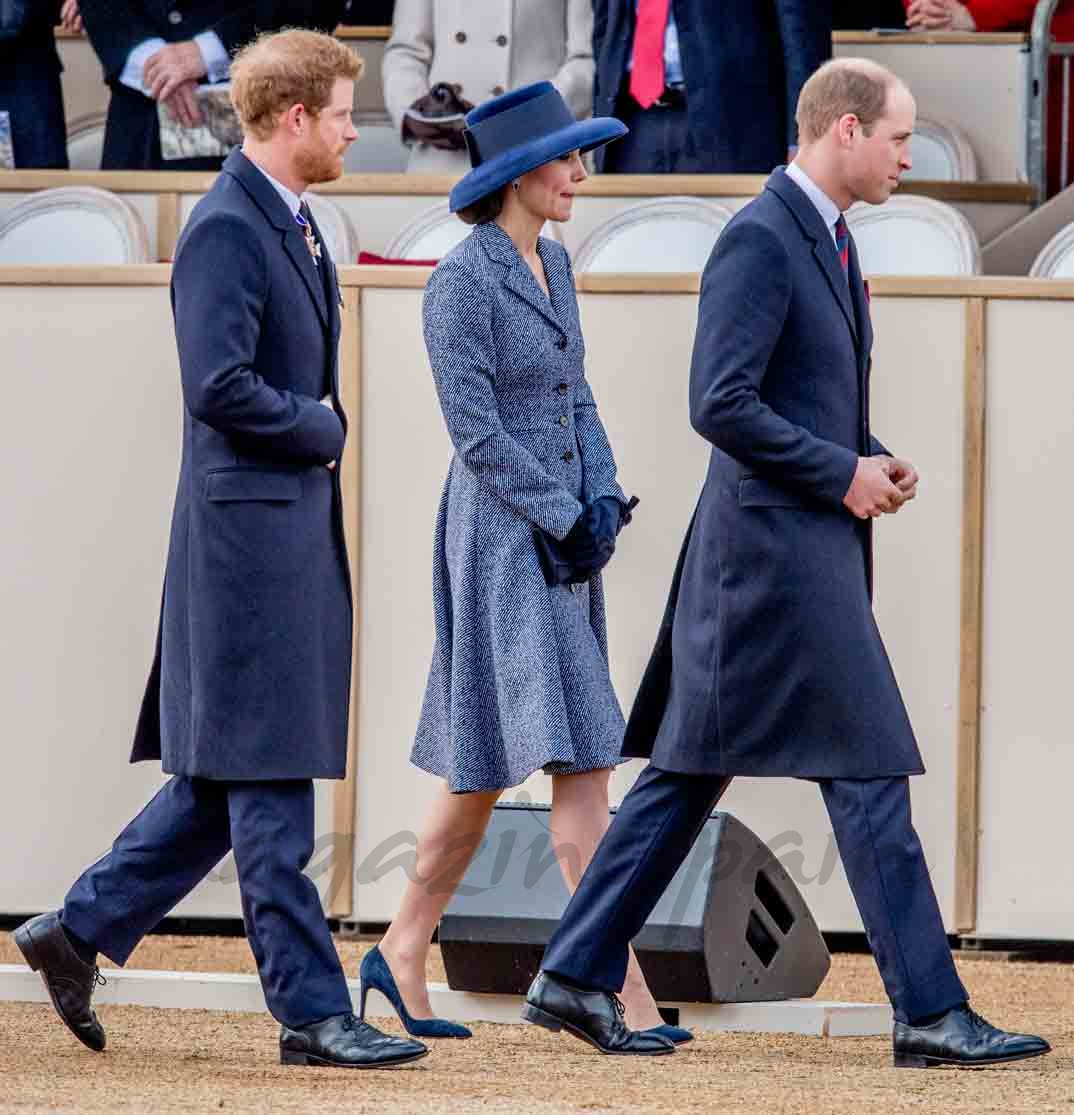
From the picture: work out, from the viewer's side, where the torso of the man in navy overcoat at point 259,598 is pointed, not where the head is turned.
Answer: to the viewer's right

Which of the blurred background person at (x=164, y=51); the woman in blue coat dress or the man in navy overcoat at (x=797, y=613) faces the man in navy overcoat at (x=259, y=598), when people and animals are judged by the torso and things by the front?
the blurred background person

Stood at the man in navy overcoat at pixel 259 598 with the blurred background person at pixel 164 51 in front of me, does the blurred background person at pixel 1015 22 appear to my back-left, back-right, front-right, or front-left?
front-right

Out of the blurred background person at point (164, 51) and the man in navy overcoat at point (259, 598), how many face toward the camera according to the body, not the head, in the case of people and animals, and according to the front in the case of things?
1

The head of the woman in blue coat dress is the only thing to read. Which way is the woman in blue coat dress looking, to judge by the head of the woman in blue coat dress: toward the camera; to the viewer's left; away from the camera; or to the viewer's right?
to the viewer's right

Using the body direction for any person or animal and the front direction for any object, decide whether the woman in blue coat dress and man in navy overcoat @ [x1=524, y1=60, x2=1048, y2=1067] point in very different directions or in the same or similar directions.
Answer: same or similar directions

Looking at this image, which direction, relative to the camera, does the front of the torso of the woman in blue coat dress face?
to the viewer's right

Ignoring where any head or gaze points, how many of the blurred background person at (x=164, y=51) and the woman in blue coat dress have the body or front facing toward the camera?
1

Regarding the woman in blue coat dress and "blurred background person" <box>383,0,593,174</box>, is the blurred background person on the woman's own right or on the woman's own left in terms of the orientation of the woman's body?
on the woman's own left

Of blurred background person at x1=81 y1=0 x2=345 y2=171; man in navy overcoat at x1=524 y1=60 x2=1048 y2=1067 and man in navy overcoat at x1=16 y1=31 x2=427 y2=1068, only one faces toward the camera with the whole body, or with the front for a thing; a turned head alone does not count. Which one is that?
the blurred background person

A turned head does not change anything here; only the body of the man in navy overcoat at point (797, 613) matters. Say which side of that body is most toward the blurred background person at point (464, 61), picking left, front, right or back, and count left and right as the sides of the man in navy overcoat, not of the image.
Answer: left

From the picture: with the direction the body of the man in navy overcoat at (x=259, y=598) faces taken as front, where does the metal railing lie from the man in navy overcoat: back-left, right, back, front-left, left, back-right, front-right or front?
front-left

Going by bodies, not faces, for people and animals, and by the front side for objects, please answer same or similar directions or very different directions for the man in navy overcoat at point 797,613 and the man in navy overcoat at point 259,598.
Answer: same or similar directions

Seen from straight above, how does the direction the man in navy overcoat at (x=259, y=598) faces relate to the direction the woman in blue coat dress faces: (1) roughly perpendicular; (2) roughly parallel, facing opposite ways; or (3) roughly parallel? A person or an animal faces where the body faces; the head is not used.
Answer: roughly parallel

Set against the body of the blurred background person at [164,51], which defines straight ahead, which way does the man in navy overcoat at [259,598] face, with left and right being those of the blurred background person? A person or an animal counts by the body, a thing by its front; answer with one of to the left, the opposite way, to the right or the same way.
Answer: to the left

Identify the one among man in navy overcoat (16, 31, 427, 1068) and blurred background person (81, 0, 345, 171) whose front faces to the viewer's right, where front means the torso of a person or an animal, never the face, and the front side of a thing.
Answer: the man in navy overcoat

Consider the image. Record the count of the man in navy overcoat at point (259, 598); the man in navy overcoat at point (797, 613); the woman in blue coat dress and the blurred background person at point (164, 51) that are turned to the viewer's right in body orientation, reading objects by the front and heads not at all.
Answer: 3

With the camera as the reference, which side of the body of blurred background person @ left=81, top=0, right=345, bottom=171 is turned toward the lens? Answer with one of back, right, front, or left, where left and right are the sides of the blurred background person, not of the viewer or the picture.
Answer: front

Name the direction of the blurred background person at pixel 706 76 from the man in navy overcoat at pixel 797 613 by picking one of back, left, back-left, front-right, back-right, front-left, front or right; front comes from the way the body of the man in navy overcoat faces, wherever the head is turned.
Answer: left
